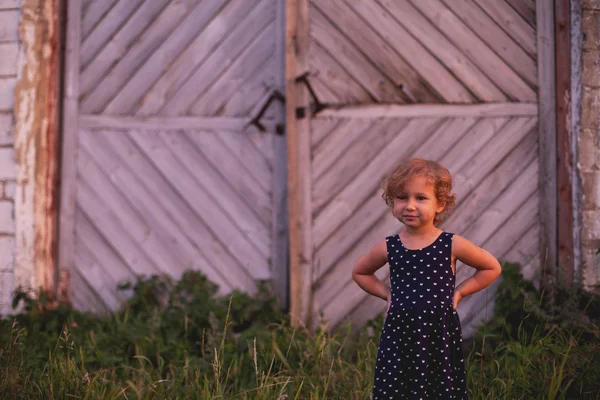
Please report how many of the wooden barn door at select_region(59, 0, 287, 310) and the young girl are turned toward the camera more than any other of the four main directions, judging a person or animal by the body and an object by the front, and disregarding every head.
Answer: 2

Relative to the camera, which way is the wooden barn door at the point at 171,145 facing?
toward the camera

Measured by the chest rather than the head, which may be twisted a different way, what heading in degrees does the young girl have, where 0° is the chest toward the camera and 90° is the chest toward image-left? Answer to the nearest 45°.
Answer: approximately 0°

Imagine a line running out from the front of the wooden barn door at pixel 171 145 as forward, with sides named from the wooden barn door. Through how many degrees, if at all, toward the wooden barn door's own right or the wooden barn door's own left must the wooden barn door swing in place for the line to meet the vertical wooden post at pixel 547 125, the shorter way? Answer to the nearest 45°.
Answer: approximately 90° to the wooden barn door's own left

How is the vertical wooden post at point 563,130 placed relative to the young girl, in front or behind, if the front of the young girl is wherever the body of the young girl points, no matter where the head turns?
behind

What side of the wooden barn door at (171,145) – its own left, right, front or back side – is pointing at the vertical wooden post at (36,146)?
right

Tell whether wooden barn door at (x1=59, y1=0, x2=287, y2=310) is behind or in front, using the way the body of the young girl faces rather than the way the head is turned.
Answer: behind

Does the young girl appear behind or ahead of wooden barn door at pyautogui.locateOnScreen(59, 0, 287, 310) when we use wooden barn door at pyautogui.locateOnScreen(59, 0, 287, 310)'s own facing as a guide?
ahead

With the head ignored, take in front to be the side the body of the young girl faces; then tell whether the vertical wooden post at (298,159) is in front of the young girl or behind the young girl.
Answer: behind

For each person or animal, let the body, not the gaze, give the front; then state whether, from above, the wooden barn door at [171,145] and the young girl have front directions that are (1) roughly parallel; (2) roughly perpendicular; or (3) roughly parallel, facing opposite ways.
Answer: roughly parallel
